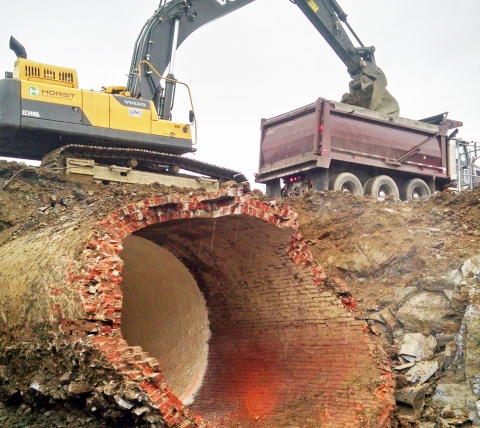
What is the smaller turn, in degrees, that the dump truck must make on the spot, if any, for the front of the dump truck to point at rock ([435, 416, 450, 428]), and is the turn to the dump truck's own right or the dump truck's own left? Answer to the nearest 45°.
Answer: approximately 135° to the dump truck's own right

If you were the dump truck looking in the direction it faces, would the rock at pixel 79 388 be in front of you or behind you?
behind

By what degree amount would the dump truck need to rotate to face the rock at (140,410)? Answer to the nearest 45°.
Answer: approximately 135° to its right

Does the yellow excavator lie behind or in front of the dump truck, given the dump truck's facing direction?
behind

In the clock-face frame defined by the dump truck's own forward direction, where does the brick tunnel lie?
The brick tunnel is roughly at 5 o'clock from the dump truck.

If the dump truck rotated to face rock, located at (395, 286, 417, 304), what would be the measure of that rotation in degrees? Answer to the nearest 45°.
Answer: approximately 135° to its right

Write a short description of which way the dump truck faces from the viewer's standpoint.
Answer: facing away from the viewer and to the right of the viewer

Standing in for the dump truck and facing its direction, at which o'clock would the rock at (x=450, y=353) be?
The rock is roughly at 4 o'clock from the dump truck.

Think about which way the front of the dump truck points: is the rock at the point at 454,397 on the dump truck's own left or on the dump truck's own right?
on the dump truck's own right

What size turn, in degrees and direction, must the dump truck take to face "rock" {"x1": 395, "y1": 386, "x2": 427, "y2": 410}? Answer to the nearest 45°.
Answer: approximately 135° to its right

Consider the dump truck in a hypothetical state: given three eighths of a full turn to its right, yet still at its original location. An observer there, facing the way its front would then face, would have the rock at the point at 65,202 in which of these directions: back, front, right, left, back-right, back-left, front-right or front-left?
front-right
